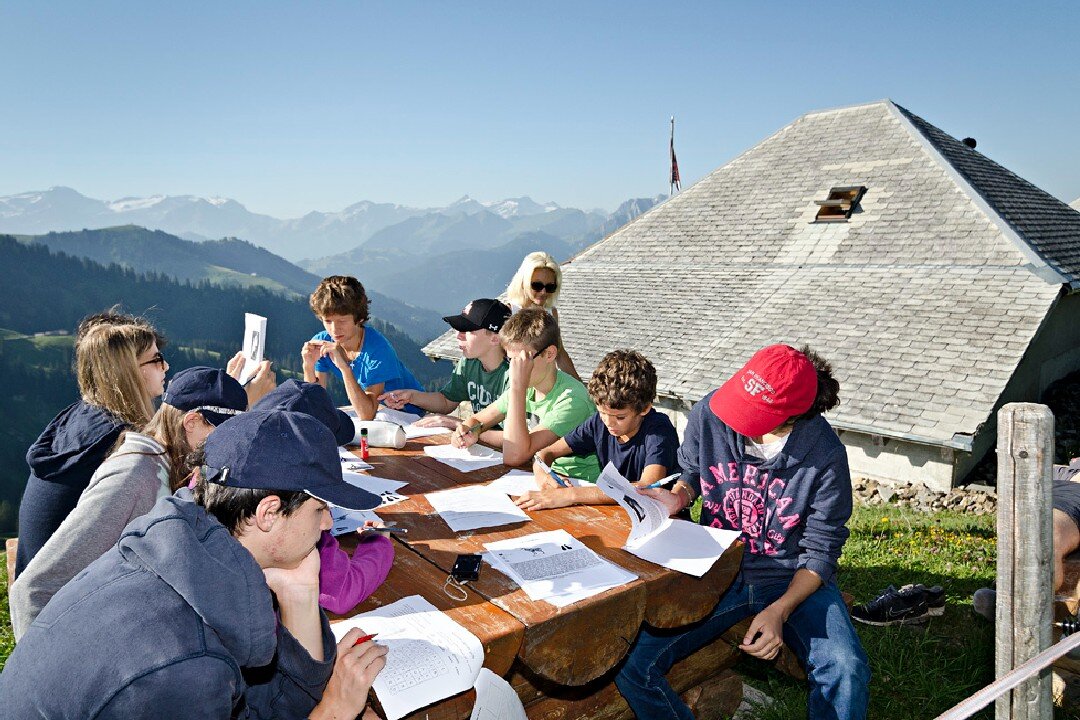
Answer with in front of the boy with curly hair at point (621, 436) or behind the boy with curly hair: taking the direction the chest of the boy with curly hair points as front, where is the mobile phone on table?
in front

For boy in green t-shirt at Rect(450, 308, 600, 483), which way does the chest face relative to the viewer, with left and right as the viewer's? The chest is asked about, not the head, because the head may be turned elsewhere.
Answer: facing the viewer and to the left of the viewer

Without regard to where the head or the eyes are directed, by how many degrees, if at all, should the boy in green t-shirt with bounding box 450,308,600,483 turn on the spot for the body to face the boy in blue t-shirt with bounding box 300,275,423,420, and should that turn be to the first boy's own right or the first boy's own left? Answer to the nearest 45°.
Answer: approximately 90° to the first boy's own right

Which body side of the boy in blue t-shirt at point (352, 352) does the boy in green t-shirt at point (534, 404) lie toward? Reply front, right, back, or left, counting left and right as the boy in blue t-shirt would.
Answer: left

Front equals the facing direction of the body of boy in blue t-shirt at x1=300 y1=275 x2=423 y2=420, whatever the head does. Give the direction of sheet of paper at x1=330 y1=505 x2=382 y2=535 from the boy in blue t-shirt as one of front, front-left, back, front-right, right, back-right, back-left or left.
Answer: front-left

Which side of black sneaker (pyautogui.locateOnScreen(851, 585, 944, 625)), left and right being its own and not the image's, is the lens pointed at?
left

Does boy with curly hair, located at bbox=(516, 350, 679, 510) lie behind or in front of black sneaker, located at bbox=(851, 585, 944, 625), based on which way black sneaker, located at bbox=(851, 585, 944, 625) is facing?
in front

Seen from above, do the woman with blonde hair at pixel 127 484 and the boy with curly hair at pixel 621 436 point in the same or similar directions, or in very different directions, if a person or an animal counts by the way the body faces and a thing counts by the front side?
very different directions

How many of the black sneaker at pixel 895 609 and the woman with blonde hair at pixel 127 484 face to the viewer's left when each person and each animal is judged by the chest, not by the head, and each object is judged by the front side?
1

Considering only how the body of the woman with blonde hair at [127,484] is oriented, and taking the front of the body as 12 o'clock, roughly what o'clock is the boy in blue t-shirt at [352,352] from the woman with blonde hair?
The boy in blue t-shirt is roughly at 10 o'clock from the woman with blonde hair.

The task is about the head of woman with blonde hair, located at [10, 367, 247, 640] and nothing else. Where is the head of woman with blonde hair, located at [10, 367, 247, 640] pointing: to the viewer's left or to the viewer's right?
to the viewer's right

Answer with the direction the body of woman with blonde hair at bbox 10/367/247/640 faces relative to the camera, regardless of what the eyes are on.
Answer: to the viewer's right

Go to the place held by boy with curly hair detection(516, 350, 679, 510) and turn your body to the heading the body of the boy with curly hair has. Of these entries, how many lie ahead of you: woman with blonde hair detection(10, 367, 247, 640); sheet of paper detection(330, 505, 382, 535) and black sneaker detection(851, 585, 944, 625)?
2
